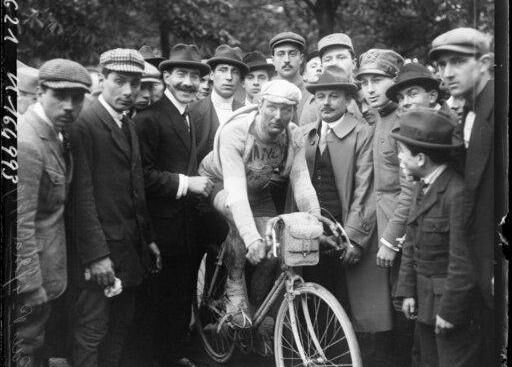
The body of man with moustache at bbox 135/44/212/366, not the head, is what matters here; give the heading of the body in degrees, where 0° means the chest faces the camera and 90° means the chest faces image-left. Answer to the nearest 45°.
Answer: approximately 315°

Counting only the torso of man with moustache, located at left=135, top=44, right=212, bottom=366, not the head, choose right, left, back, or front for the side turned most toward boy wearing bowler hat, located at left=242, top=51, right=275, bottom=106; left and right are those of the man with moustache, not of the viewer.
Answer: left

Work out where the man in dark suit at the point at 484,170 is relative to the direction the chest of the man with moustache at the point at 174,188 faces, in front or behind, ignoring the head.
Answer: in front

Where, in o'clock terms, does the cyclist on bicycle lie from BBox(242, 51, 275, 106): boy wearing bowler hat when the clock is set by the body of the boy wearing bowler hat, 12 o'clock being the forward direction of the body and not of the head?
The cyclist on bicycle is roughly at 12 o'clock from the boy wearing bowler hat.

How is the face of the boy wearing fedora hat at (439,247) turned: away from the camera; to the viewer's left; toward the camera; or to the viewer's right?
to the viewer's left

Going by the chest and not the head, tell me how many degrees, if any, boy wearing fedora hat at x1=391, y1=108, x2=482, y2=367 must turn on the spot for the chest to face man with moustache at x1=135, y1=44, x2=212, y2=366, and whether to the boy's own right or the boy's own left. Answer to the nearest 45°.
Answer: approximately 45° to the boy's own right

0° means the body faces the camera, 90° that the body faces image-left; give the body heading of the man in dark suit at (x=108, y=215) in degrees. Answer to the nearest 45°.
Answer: approximately 315°

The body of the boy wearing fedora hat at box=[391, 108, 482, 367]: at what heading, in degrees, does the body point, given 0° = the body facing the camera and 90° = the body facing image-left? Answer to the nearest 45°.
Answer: approximately 45°

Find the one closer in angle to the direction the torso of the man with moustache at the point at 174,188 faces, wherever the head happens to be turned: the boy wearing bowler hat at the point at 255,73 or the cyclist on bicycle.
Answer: the cyclist on bicycle
